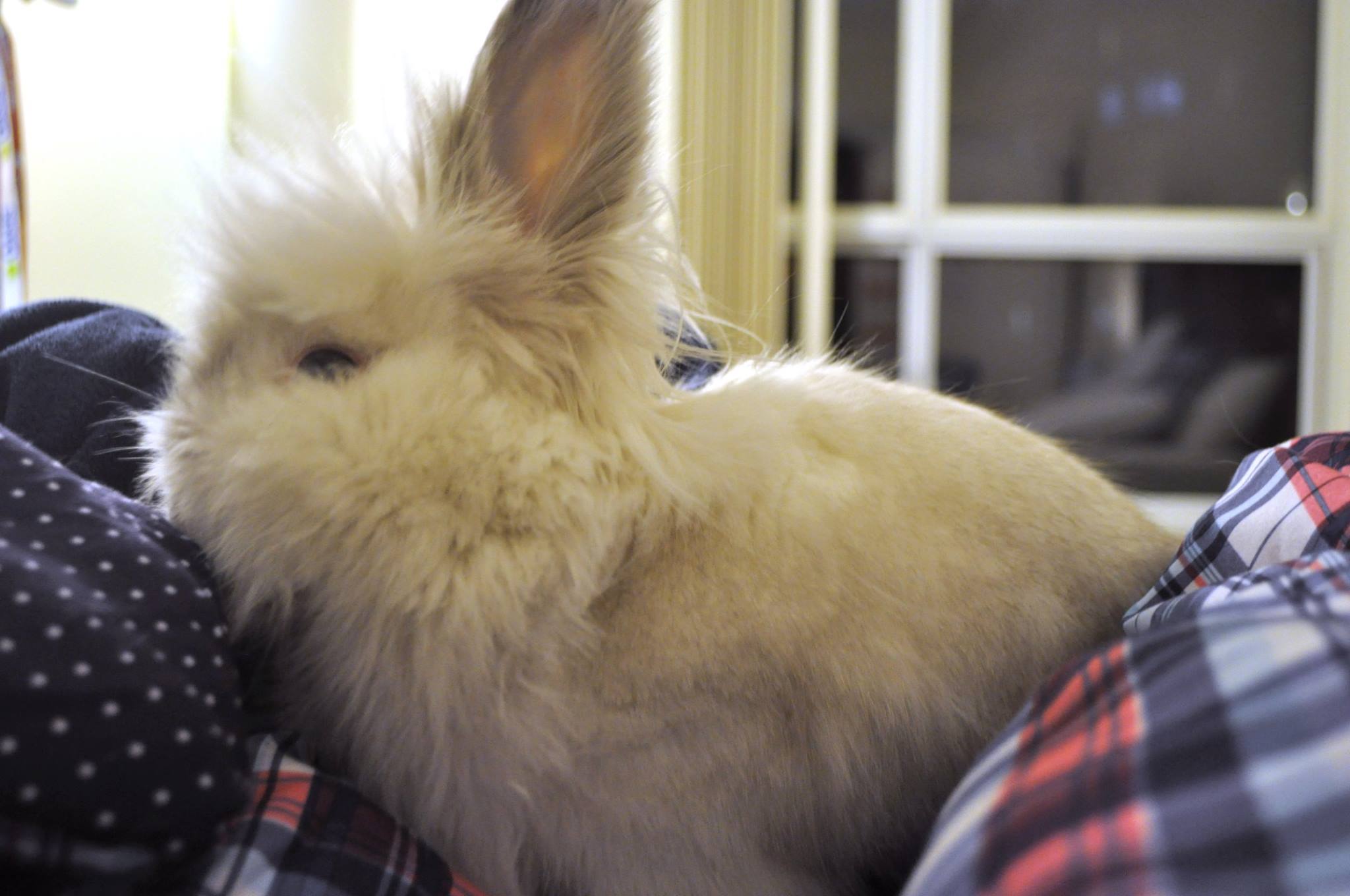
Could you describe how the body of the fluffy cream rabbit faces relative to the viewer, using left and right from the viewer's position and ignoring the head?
facing to the left of the viewer
